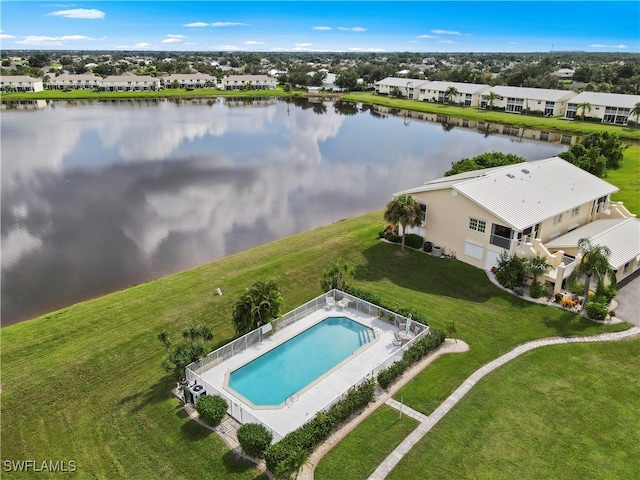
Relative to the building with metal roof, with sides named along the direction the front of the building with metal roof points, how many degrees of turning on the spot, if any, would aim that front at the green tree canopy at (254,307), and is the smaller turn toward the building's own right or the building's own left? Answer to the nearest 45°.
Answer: approximately 90° to the building's own right

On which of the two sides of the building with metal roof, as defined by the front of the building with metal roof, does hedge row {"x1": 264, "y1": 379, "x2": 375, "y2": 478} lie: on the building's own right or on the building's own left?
on the building's own right

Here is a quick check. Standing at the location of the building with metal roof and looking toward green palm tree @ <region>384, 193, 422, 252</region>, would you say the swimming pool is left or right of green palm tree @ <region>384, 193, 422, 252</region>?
left

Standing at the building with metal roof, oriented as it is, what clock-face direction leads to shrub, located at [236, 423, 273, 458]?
The shrub is roughly at 2 o'clock from the building with metal roof.
